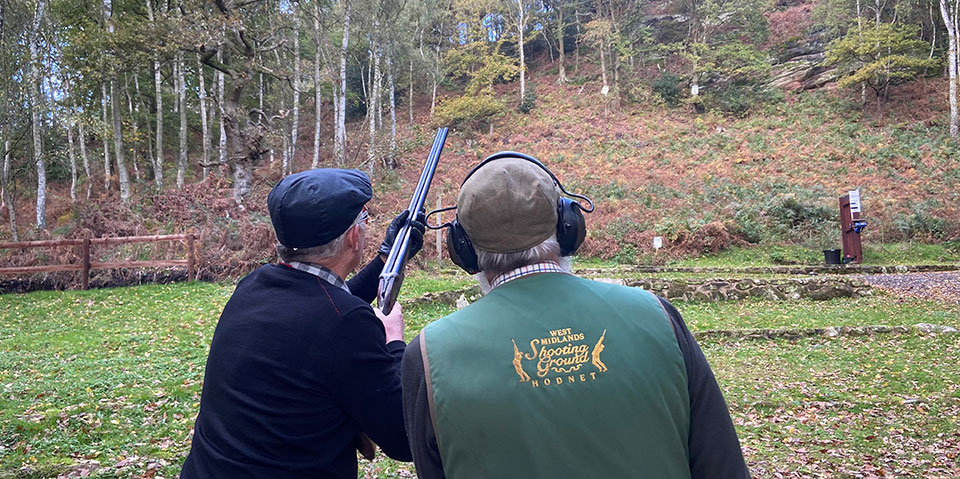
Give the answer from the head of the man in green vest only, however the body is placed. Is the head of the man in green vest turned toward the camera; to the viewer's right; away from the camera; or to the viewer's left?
away from the camera

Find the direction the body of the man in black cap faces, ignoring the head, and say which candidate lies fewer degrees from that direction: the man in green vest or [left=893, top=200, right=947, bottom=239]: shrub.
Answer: the shrub

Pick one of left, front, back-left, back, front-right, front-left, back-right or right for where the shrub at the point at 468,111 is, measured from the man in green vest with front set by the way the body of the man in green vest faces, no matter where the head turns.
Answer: front

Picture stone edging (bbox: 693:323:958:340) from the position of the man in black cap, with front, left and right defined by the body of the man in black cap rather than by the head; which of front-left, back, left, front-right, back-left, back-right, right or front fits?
front

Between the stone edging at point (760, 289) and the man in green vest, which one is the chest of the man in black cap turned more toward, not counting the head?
the stone edging

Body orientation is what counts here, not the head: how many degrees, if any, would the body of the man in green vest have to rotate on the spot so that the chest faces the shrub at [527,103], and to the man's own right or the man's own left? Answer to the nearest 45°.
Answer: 0° — they already face it

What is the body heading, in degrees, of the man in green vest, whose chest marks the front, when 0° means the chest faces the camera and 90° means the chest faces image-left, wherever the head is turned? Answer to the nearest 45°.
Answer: approximately 180°

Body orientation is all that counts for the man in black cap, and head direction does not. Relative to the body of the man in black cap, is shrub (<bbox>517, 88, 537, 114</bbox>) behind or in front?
in front

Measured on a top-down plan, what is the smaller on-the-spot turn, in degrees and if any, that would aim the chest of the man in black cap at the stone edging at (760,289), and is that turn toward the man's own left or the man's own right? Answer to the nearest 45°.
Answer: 0° — they already face it

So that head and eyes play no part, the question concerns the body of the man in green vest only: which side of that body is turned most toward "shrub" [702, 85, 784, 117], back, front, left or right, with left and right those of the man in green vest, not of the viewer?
front

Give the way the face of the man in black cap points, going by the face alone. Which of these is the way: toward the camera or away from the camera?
away from the camera

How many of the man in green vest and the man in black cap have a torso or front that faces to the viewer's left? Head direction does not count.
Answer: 0

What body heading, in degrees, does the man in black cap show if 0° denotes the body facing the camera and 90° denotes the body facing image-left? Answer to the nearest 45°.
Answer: approximately 225°
